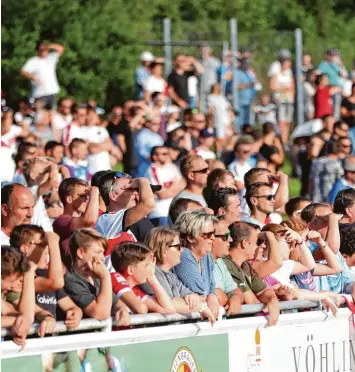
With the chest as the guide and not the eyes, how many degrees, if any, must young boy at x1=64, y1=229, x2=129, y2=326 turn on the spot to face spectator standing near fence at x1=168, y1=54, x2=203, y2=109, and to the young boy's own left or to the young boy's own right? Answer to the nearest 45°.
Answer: approximately 135° to the young boy's own left

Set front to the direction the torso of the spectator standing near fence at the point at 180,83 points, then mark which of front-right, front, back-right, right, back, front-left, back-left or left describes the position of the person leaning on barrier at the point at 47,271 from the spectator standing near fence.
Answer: front-right

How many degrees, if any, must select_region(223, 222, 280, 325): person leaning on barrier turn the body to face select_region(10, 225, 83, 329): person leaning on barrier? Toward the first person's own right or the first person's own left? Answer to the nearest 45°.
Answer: approximately 90° to the first person's own right

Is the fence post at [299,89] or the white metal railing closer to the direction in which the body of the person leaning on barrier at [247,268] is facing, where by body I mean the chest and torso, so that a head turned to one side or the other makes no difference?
the white metal railing

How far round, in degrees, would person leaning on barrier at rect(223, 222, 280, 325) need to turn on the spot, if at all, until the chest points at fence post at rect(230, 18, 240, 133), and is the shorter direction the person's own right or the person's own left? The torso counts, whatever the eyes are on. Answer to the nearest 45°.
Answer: approximately 135° to the person's own left

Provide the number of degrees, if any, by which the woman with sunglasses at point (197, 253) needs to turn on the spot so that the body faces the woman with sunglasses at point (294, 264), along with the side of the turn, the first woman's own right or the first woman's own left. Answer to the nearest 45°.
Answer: approximately 90° to the first woman's own left
